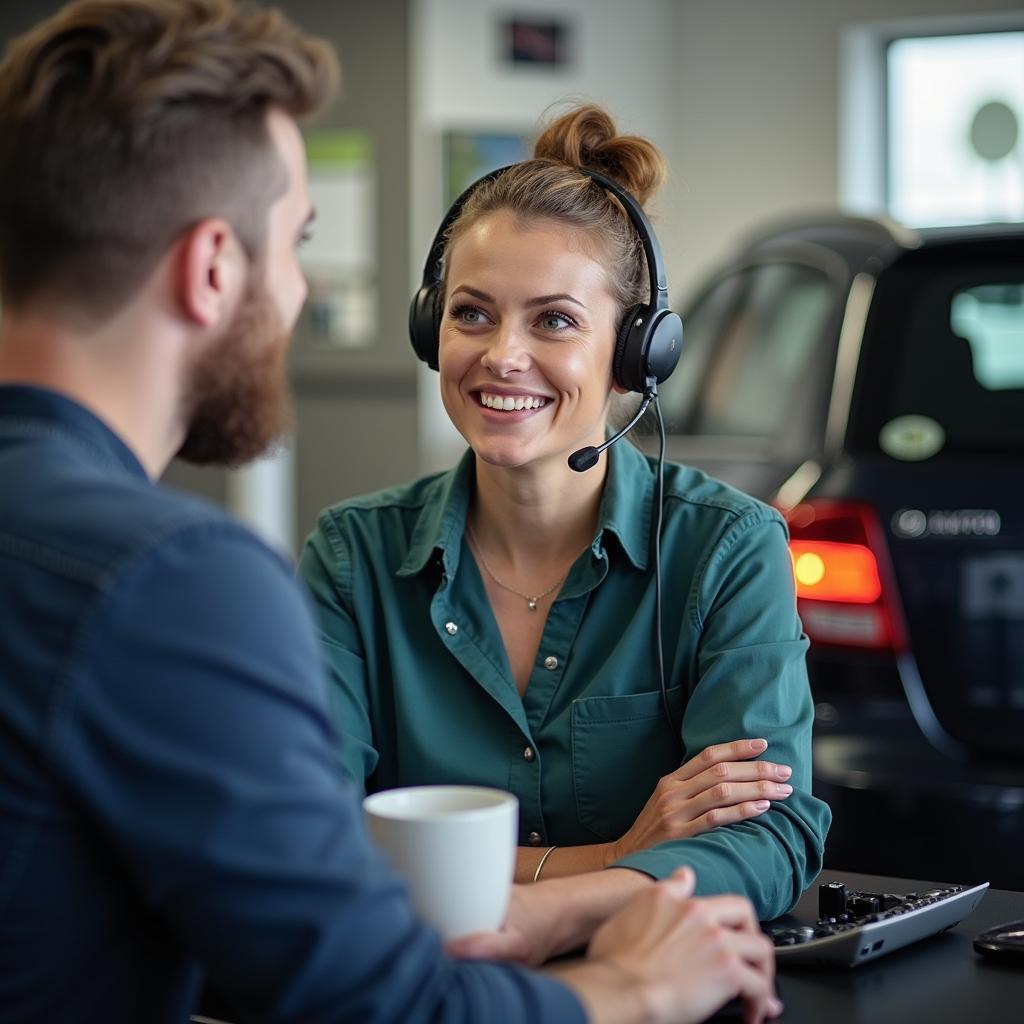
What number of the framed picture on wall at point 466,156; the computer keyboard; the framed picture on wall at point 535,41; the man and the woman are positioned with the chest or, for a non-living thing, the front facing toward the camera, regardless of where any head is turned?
3

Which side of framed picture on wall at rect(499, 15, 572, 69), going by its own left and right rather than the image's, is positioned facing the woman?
front

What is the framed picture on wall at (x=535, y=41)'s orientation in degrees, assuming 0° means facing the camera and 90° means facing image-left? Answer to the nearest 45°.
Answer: approximately 0°

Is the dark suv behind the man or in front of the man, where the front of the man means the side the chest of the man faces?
in front

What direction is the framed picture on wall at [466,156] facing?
toward the camera

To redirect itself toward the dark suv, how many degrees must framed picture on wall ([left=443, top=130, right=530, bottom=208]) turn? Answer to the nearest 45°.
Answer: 0° — it already faces it

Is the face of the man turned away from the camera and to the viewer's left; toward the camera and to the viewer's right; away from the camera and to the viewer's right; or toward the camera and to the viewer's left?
away from the camera and to the viewer's right

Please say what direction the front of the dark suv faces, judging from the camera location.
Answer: facing away from the viewer and to the left of the viewer

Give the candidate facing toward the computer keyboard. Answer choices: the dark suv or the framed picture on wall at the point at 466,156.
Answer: the framed picture on wall

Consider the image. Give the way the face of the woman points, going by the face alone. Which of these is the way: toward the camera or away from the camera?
toward the camera

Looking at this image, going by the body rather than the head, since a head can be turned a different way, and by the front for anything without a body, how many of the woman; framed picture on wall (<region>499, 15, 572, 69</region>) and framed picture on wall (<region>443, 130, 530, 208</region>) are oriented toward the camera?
3

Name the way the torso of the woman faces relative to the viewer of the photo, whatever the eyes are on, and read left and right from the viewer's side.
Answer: facing the viewer

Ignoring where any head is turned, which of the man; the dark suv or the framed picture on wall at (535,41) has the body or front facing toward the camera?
the framed picture on wall

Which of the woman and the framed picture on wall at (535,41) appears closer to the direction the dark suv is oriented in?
the framed picture on wall

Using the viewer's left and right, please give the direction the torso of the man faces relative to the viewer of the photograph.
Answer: facing away from the viewer and to the right of the viewer

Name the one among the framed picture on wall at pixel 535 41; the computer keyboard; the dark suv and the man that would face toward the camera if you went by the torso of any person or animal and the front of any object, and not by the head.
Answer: the framed picture on wall
